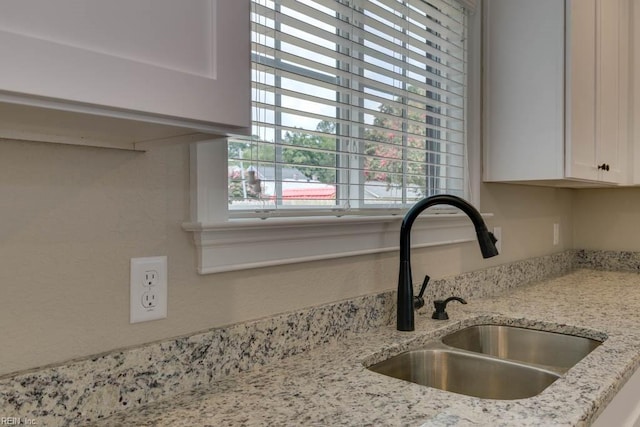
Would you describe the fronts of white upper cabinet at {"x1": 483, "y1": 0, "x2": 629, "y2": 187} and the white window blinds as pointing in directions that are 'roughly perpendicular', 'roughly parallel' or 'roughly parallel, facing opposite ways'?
roughly parallel

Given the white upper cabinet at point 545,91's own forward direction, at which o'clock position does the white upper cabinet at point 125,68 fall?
the white upper cabinet at point 125,68 is roughly at 2 o'clock from the white upper cabinet at point 545,91.

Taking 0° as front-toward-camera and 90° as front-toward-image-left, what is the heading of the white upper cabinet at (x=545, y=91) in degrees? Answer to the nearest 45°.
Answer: approximately 315°

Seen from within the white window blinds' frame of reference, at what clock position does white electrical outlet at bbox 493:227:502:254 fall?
The white electrical outlet is roughly at 9 o'clock from the white window blinds.

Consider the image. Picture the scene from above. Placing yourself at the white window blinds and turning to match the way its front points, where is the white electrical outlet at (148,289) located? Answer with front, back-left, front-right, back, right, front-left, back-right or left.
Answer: right

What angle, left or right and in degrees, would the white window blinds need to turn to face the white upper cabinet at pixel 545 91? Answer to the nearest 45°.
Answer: approximately 90° to its left

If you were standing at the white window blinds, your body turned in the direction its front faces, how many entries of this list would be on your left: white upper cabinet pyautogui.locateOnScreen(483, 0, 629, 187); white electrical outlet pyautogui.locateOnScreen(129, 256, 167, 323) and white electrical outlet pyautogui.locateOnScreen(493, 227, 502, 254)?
2

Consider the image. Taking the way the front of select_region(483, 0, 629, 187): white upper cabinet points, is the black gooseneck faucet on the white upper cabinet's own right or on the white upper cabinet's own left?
on the white upper cabinet's own right

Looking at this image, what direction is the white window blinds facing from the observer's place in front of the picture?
facing the viewer and to the right of the viewer

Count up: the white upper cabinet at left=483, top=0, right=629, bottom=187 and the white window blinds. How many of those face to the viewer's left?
0
